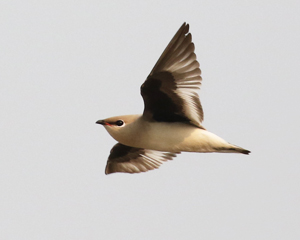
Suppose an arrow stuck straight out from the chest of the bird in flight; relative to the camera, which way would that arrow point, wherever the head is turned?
to the viewer's left
